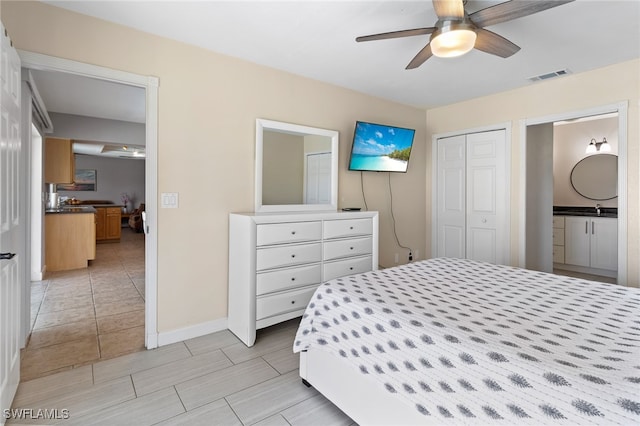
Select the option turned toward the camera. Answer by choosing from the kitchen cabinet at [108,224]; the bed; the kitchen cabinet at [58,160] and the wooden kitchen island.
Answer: the kitchen cabinet at [108,224]

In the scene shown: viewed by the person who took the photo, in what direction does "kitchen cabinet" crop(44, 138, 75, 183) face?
facing to the right of the viewer

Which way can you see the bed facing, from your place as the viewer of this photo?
facing away from the viewer and to the left of the viewer

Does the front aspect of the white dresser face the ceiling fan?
yes

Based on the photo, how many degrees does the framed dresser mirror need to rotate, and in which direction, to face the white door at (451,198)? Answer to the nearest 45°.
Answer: approximately 90° to its left

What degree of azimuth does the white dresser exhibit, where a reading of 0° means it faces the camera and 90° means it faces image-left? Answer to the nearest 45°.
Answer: approximately 315°

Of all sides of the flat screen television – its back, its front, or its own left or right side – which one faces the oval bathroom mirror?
left

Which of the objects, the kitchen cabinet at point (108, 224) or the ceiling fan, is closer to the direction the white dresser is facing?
the ceiling fan

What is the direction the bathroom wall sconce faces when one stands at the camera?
facing the viewer and to the left of the viewer

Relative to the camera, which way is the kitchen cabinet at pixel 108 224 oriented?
toward the camera

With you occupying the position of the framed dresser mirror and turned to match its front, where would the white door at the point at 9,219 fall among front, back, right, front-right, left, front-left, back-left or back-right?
right

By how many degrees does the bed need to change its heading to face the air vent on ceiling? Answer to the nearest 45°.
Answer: approximately 45° to its right

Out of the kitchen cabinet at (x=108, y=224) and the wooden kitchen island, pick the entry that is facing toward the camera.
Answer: the kitchen cabinet
